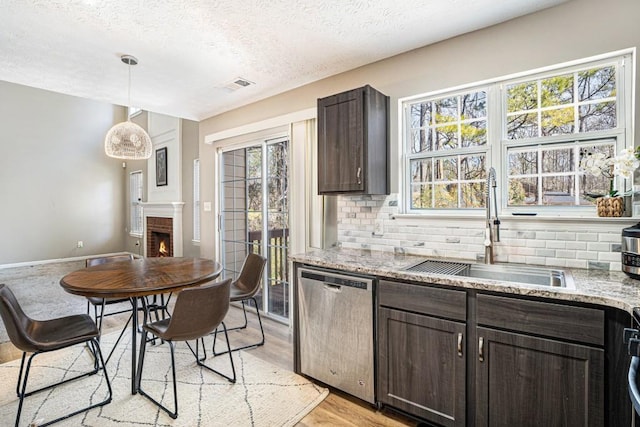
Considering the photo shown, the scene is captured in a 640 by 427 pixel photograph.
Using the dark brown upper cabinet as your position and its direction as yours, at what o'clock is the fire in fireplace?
The fire in fireplace is roughly at 3 o'clock from the dark brown upper cabinet.

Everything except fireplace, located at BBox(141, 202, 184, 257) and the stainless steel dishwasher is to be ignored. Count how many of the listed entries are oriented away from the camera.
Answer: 0

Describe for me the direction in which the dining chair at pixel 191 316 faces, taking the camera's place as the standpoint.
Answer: facing away from the viewer and to the left of the viewer

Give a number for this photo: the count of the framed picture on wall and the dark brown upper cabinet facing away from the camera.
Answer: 0

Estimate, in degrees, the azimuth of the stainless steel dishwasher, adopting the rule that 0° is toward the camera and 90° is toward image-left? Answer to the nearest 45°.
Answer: approximately 45°

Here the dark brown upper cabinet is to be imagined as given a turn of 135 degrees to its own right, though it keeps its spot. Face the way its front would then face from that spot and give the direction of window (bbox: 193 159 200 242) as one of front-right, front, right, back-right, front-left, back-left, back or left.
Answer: front-left

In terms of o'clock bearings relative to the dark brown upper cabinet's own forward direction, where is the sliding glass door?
The sliding glass door is roughly at 3 o'clock from the dark brown upper cabinet.

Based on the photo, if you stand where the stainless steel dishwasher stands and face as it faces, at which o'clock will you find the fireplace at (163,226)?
The fireplace is roughly at 3 o'clock from the stainless steel dishwasher.

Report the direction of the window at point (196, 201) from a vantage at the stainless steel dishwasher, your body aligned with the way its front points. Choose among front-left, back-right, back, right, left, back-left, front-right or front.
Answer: right

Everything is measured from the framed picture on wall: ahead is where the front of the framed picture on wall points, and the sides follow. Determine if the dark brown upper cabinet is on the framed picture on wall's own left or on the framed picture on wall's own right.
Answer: on the framed picture on wall's own left

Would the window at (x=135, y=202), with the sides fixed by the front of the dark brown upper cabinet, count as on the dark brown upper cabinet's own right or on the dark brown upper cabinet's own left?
on the dark brown upper cabinet's own right

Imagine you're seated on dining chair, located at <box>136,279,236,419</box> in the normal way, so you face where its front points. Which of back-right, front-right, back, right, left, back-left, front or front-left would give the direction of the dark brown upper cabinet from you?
back-right

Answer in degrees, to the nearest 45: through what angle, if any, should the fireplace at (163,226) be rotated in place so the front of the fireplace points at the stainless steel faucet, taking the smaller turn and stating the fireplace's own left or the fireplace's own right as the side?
approximately 45° to the fireplace's own left

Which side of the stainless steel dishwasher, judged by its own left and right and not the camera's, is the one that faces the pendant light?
right

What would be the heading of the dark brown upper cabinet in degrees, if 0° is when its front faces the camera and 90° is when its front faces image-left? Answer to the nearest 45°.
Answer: approximately 45°
